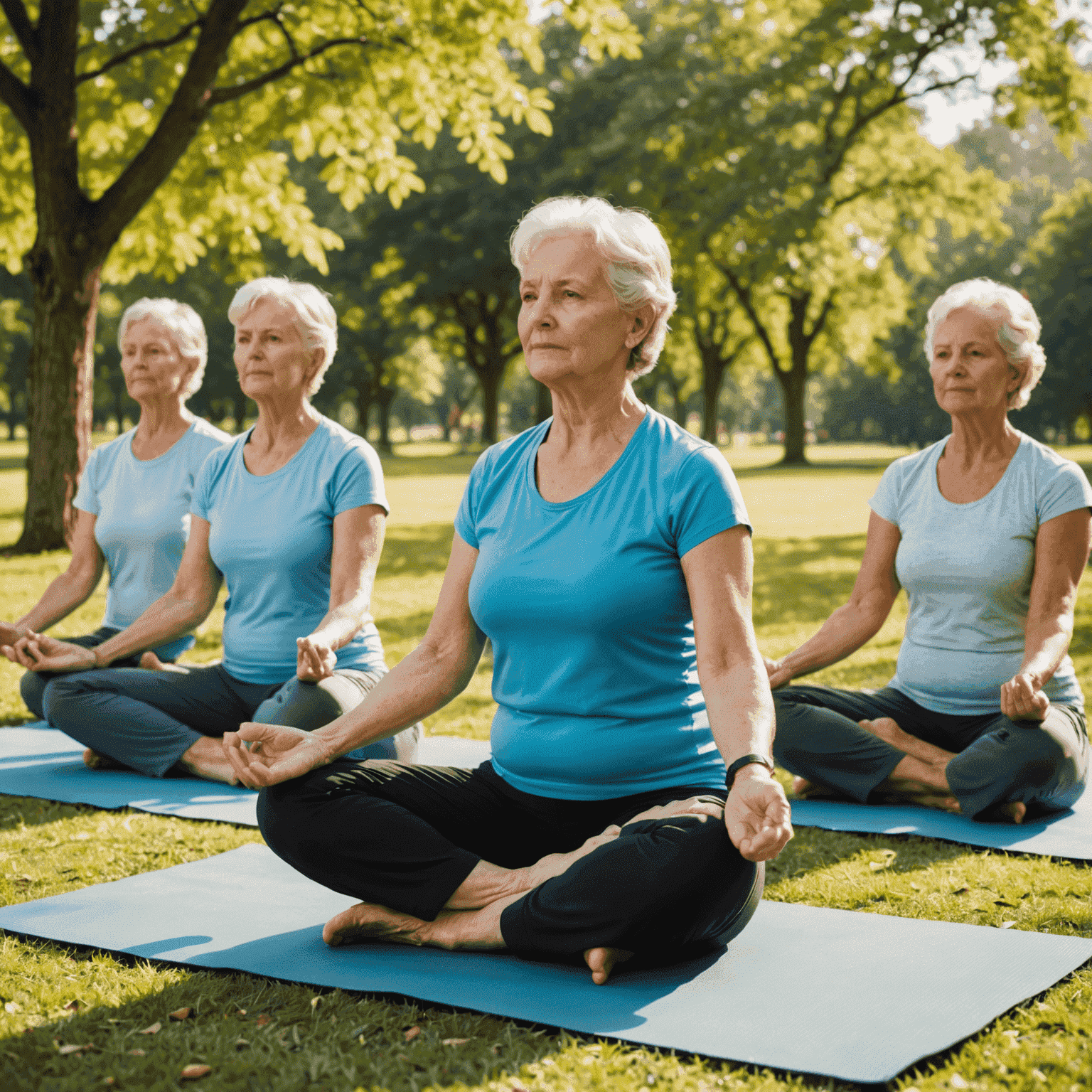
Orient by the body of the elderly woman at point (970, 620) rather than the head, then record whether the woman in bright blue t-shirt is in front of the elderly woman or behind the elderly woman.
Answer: in front

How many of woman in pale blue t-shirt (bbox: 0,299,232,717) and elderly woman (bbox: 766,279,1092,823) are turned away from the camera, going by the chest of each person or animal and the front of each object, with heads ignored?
0

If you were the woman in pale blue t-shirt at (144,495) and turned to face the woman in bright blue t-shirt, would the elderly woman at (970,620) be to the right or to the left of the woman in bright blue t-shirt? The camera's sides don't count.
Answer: left

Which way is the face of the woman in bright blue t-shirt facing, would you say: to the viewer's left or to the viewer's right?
to the viewer's left

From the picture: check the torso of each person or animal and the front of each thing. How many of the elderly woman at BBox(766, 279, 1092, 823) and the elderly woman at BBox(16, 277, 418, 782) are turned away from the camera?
0

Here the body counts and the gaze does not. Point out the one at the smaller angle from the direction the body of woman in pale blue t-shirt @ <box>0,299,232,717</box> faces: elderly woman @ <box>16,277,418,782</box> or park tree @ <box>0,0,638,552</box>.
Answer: the elderly woman

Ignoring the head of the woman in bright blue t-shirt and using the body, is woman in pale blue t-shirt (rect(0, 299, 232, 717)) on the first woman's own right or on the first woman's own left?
on the first woman's own right

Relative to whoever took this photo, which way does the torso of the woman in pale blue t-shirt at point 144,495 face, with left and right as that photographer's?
facing the viewer and to the left of the viewer

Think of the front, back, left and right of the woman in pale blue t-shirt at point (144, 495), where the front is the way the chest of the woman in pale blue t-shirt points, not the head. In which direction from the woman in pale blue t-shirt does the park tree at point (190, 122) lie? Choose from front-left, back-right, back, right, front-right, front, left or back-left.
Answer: back-right

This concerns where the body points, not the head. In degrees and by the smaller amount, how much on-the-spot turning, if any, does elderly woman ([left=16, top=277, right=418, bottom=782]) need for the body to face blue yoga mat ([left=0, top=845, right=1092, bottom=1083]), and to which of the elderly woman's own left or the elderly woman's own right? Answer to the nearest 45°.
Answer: approximately 45° to the elderly woman's own left

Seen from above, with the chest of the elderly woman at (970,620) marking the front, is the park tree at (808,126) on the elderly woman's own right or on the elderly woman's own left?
on the elderly woman's own right

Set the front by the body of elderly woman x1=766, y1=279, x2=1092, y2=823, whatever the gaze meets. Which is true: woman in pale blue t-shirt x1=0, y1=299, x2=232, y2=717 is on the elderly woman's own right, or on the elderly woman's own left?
on the elderly woman's own right
